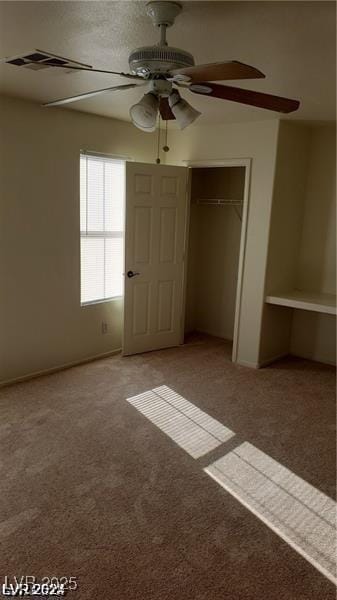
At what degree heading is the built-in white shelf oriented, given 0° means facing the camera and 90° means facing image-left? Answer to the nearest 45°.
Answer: approximately 45°

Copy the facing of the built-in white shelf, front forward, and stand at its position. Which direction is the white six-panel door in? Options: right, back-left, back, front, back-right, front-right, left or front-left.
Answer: front-right

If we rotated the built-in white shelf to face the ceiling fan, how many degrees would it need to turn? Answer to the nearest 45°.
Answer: approximately 45° to its left

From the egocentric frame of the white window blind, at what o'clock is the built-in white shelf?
The built-in white shelf is roughly at 11 o'clock from the white window blind.

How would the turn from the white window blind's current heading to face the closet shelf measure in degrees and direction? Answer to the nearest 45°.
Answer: approximately 45° to its left

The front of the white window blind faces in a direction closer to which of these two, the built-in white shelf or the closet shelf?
the built-in white shelf

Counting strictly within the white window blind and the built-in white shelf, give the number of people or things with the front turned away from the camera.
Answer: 0

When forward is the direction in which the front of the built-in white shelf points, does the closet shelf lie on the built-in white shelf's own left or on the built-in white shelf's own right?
on the built-in white shelf's own right

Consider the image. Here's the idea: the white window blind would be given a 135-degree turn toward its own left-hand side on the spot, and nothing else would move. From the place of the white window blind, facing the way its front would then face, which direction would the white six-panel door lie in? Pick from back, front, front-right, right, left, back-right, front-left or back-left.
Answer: right
